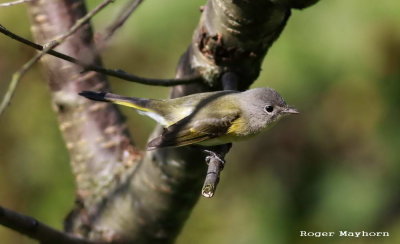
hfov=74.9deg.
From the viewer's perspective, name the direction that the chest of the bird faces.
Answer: to the viewer's right
